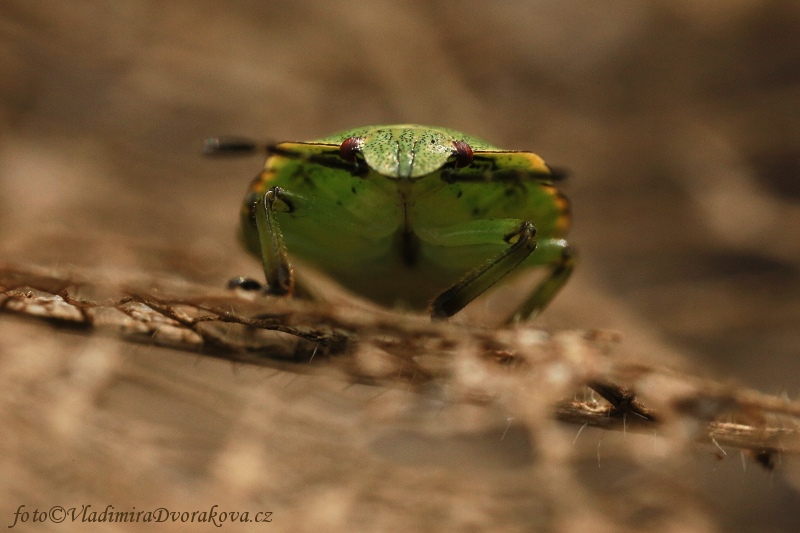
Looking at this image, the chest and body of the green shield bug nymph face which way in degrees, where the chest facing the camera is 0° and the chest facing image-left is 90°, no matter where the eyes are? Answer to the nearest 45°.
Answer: approximately 0°
